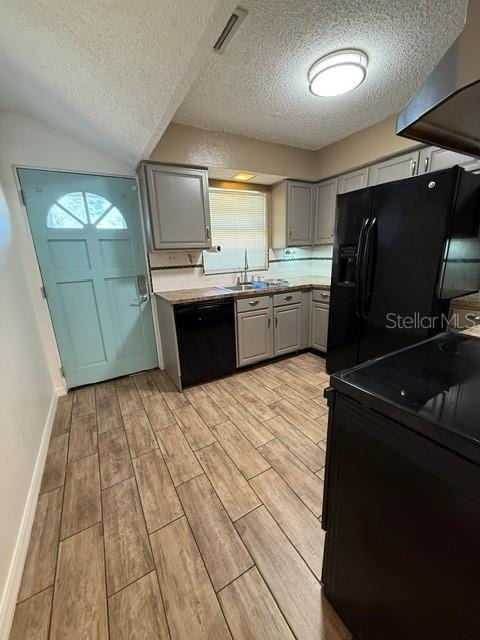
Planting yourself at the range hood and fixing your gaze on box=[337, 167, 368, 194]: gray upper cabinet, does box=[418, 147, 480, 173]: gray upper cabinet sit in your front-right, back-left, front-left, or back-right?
front-right

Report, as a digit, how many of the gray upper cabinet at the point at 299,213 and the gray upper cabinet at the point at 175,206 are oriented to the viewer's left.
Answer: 0

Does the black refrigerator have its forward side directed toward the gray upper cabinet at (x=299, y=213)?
no

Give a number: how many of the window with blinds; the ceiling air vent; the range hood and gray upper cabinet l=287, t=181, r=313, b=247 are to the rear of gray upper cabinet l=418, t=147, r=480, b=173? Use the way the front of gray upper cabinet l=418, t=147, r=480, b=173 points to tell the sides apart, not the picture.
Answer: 0

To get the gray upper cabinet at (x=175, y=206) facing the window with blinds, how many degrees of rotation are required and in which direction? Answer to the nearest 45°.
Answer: approximately 135° to its left

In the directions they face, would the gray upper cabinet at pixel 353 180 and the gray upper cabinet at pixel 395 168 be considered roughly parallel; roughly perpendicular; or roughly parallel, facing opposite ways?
roughly parallel

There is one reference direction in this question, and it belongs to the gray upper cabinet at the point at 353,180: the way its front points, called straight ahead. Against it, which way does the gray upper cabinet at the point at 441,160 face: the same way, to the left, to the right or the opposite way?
the same way

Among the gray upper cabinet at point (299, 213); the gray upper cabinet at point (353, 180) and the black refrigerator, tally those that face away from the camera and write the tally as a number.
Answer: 0

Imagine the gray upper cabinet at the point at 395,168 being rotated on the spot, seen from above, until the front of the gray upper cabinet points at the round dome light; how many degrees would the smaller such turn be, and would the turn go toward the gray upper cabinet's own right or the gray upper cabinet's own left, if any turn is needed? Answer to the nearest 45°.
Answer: approximately 45° to the gray upper cabinet's own left

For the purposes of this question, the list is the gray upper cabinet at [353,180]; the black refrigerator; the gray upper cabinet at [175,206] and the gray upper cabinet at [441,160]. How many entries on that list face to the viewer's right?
0

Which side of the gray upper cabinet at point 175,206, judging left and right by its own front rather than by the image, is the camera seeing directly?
front

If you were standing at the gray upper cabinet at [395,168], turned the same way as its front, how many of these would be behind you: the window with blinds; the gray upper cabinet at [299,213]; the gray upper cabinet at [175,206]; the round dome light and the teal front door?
0

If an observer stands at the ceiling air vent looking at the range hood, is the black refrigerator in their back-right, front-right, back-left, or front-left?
front-left

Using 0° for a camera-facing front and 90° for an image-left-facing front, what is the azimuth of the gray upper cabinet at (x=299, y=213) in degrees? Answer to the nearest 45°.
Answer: approximately 315°

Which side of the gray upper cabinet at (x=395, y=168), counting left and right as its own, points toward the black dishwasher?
front

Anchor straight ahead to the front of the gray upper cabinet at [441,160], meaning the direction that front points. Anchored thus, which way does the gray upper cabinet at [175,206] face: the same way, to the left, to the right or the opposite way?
to the left

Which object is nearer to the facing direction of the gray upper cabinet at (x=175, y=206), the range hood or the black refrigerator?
the range hood

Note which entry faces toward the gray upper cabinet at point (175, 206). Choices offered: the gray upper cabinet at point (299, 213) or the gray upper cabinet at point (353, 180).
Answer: the gray upper cabinet at point (353, 180)

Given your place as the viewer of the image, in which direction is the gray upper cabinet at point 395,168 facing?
facing the viewer and to the left of the viewer

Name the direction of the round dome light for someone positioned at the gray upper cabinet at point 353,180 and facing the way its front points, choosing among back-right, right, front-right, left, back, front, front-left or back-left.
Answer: front-left
